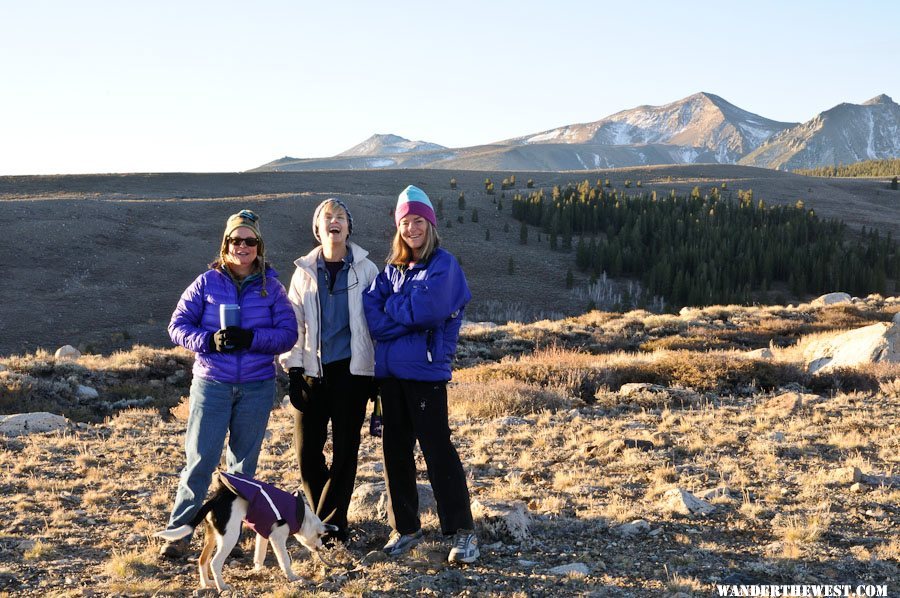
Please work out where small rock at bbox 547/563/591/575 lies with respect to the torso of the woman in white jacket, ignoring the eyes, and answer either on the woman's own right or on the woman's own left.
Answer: on the woman's own left

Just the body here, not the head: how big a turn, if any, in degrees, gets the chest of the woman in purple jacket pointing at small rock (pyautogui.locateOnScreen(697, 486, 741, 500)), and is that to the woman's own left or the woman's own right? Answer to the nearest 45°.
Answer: approximately 90° to the woman's own left

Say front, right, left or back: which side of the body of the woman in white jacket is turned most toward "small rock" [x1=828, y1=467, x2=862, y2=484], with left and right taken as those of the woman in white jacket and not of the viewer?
left

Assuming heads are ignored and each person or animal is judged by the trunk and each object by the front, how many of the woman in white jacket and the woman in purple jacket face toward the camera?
2

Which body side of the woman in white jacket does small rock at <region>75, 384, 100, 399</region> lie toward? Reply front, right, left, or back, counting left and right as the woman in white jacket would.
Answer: back
